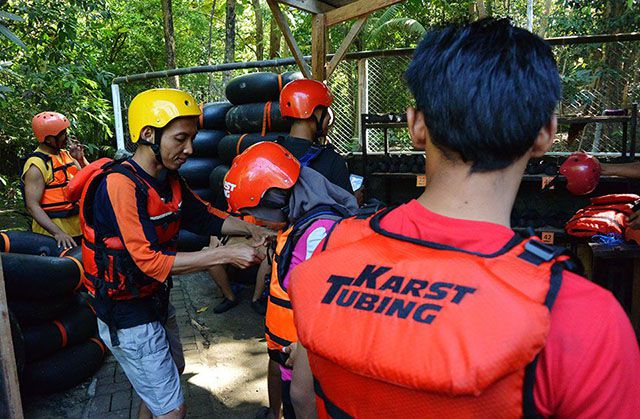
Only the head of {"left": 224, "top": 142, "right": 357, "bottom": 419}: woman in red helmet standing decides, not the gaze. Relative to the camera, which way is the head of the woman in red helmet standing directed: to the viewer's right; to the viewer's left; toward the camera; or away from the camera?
to the viewer's left

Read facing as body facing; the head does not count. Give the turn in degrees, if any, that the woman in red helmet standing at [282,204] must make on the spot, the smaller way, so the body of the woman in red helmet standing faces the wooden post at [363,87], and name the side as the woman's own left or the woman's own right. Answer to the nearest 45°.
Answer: approximately 90° to the woman's own right

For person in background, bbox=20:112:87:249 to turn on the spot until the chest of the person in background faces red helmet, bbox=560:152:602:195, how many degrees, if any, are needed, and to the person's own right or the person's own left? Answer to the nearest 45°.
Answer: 0° — they already face it

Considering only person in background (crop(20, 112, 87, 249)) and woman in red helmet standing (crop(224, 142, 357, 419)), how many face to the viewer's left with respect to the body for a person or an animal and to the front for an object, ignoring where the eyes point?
1

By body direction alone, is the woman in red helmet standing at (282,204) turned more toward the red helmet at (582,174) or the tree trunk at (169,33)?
the tree trunk

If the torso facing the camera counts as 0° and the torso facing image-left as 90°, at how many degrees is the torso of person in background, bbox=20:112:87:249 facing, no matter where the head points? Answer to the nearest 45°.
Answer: approximately 315°

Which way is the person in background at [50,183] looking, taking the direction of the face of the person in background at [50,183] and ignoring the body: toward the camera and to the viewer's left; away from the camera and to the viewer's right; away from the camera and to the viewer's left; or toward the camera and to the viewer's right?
toward the camera and to the viewer's right

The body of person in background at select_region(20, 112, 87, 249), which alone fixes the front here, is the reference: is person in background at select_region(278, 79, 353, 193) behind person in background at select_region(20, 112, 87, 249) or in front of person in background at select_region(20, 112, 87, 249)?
in front

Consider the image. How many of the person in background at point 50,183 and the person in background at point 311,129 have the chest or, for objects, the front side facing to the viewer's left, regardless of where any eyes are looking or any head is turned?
0

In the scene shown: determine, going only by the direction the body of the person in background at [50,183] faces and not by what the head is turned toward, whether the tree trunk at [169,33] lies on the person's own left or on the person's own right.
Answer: on the person's own left

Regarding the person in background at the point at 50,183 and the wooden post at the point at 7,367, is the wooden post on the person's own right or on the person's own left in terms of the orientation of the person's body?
on the person's own right

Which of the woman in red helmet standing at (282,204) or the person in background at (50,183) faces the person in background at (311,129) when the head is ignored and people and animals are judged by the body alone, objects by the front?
the person in background at (50,183)
